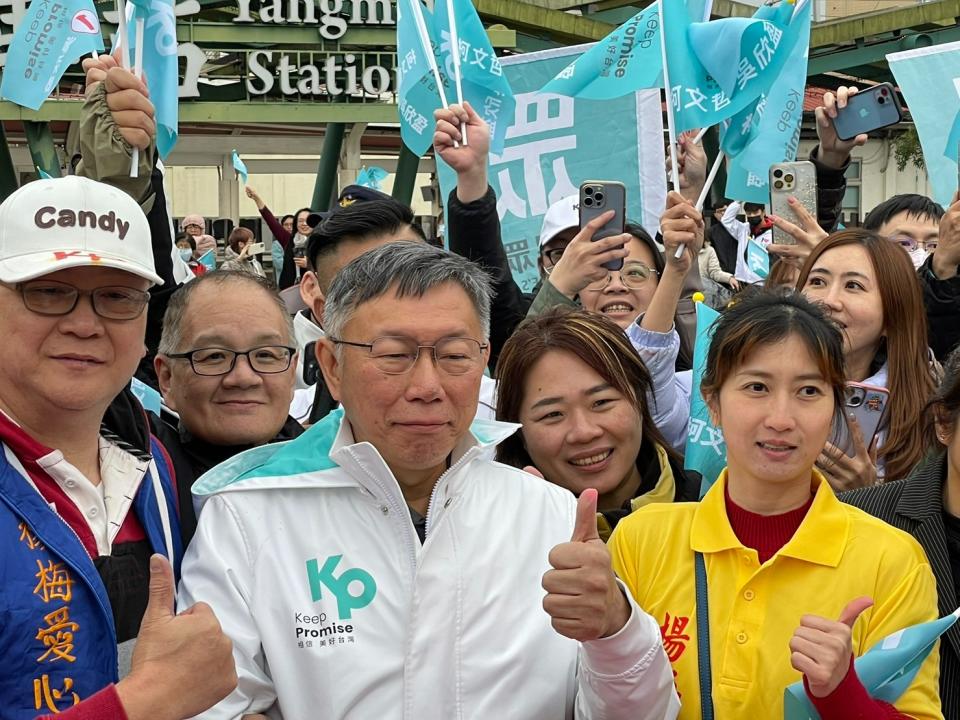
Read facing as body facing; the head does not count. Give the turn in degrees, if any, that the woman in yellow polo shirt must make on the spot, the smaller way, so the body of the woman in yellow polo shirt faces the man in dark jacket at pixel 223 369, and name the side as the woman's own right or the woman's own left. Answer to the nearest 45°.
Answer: approximately 90° to the woman's own right

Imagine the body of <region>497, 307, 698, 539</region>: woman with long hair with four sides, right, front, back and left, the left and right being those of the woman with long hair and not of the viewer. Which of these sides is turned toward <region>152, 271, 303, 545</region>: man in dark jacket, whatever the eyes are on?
right

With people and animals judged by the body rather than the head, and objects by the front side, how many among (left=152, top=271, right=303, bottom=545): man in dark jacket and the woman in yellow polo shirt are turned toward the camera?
2

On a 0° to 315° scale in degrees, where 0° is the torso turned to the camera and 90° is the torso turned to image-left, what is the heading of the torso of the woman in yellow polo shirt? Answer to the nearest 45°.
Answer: approximately 0°

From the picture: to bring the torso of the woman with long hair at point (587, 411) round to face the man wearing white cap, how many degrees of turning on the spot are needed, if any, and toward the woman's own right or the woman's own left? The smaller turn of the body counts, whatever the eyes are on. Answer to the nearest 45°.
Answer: approximately 45° to the woman's own right

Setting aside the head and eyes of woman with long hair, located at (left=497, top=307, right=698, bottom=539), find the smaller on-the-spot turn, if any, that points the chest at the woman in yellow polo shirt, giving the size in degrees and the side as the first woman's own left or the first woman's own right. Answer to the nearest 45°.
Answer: approximately 45° to the first woman's own left

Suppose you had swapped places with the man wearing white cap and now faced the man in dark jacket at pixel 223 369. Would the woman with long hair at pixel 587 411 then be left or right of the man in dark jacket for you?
right

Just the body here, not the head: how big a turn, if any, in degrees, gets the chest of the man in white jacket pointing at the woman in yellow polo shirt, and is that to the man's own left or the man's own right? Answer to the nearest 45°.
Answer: approximately 90° to the man's own left

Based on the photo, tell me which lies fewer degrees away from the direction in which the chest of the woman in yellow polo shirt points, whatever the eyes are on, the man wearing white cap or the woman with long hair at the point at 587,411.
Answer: the man wearing white cap

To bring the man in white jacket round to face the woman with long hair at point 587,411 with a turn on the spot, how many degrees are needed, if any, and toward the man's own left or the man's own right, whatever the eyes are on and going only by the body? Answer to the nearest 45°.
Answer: approximately 135° to the man's own left

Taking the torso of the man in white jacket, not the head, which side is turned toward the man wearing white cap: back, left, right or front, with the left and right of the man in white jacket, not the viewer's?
right
